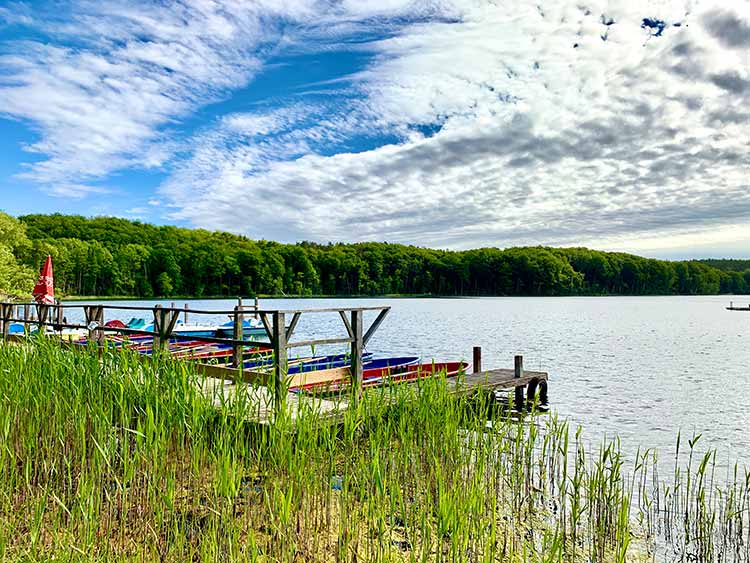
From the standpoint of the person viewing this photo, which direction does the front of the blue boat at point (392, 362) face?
facing to the right of the viewer

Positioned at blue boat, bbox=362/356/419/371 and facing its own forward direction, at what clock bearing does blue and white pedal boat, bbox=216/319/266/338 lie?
The blue and white pedal boat is roughly at 8 o'clock from the blue boat.

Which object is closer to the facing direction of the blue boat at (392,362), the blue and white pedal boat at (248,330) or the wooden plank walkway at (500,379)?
the wooden plank walkway

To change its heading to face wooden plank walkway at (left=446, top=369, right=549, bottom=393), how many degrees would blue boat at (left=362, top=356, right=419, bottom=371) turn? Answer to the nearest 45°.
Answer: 0° — it already faces it

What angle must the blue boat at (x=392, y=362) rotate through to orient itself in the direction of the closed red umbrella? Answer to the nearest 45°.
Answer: approximately 180°

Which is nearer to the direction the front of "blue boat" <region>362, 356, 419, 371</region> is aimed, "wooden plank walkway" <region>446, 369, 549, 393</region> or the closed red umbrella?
the wooden plank walkway
